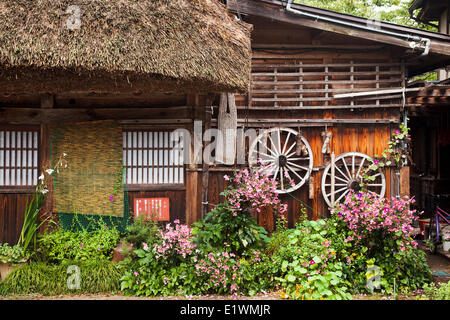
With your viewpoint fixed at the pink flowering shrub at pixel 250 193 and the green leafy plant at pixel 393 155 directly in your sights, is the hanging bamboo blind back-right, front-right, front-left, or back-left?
back-left

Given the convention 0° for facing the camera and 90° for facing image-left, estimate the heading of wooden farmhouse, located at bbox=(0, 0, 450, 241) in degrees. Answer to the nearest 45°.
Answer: approximately 0°

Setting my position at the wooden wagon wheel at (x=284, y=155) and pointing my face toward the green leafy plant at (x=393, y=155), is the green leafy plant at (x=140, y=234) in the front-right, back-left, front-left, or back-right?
back-right

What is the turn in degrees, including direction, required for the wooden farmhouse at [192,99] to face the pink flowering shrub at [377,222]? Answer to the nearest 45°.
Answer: approximately 45° to its left
